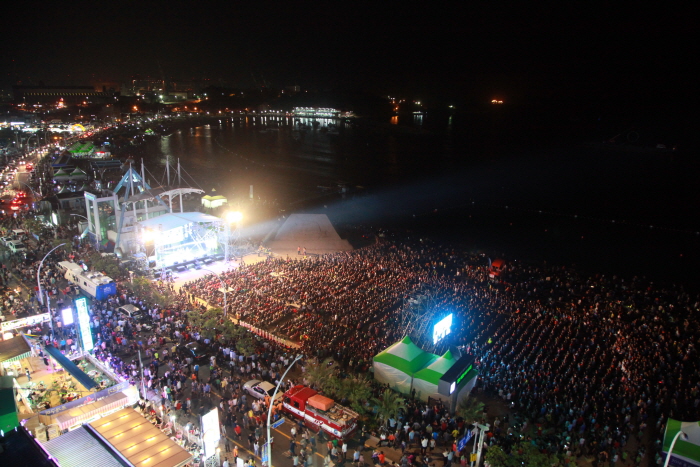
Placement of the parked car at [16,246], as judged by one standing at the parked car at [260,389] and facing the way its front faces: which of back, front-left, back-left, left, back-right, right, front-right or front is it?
front

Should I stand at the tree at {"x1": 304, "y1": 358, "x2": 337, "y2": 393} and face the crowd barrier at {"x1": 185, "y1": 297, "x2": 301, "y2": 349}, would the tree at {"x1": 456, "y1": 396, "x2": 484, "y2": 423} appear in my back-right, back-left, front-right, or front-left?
back-right

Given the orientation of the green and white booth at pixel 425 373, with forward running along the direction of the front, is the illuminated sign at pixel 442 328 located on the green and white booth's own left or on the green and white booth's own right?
on the green and white booth's own left

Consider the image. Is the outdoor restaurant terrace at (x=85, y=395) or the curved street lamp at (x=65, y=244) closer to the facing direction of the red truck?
the curved street lamp

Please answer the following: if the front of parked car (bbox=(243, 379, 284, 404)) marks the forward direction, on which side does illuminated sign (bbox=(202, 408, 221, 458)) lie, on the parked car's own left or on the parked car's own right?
on the parked car's own left

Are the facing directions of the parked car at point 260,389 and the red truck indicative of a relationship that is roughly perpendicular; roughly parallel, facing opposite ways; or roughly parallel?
roughly parallel

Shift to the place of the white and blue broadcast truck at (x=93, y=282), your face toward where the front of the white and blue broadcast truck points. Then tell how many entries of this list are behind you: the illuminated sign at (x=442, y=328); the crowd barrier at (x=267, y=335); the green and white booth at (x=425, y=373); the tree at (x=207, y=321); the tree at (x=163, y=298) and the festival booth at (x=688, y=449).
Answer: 6

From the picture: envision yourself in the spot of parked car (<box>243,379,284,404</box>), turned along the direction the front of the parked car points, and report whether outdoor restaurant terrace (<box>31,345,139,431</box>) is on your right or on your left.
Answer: on your left

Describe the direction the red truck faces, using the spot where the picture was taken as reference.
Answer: facing away from the viewer and to the left of the viewer

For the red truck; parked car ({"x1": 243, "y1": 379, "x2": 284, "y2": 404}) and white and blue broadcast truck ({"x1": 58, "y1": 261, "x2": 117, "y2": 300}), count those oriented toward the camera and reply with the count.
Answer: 0

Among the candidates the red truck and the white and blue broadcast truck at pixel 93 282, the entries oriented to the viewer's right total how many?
0

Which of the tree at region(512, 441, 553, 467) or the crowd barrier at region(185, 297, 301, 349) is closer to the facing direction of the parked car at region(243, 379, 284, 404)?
the crowd barrier

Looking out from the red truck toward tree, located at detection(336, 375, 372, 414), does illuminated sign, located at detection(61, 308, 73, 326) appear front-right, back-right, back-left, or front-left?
back-left

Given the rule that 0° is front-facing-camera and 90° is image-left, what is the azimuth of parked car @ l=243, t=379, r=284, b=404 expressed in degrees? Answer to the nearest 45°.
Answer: approximately 135°

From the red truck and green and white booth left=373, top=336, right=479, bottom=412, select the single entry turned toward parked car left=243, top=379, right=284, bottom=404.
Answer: the red truck
